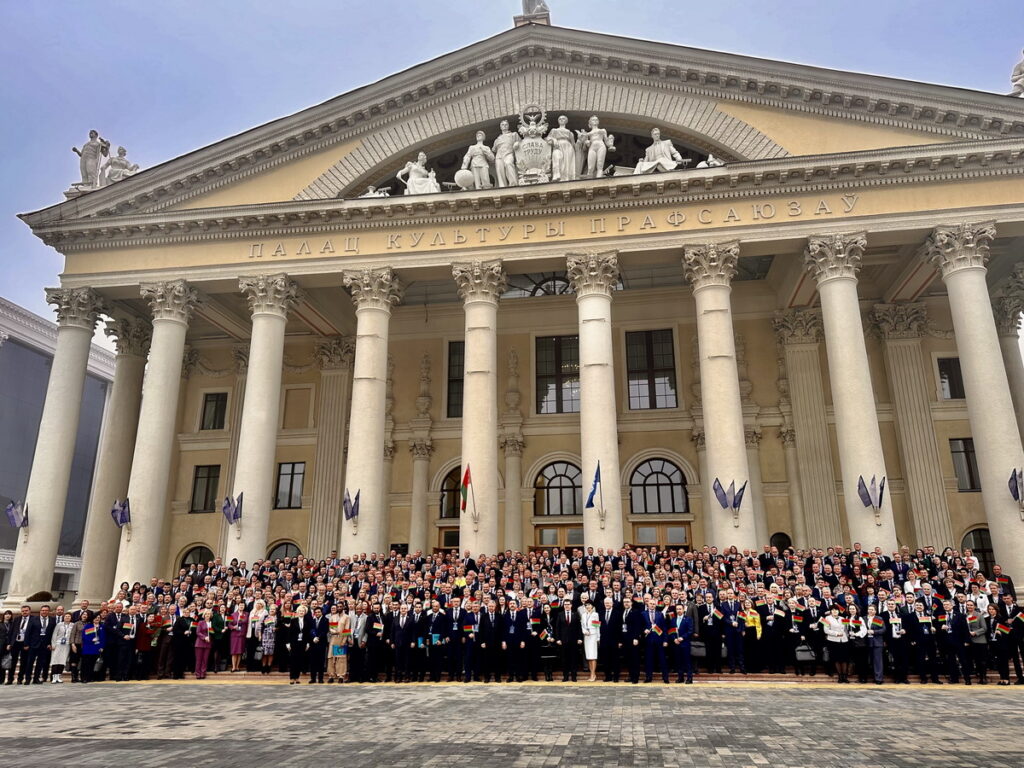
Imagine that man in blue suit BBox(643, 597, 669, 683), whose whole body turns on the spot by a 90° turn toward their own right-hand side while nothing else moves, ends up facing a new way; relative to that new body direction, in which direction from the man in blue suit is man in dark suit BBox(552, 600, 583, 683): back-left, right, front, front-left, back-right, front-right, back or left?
front

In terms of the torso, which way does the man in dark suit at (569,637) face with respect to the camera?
toward the camera

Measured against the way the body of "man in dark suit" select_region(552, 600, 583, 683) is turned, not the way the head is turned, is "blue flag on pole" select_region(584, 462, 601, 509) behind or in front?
behind

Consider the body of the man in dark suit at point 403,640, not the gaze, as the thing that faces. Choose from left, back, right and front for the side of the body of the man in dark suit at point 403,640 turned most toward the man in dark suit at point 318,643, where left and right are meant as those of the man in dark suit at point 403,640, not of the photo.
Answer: right

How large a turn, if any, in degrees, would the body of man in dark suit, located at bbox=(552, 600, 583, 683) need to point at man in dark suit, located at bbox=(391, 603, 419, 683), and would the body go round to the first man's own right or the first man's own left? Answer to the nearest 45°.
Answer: approximately 90° to the first man's own right

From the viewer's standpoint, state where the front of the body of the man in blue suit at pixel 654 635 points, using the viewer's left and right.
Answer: facing the viewer

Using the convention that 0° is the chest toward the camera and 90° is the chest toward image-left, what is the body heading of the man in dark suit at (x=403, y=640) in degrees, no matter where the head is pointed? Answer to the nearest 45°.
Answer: approximately 0°

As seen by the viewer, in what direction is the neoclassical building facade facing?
toward the camera

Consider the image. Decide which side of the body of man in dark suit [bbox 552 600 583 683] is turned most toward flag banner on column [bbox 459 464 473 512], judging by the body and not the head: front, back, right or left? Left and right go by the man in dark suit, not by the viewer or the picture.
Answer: back
